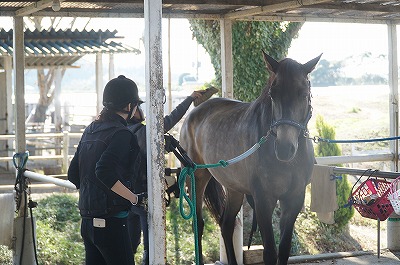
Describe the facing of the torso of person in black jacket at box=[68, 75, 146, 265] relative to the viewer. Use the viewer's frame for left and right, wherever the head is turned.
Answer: facing away from the viewer and to the right of the viewer

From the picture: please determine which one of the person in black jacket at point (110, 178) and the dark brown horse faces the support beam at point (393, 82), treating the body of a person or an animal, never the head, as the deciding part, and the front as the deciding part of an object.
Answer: the person in black jacket

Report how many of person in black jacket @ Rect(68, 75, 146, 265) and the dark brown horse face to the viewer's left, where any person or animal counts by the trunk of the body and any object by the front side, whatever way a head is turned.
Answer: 0

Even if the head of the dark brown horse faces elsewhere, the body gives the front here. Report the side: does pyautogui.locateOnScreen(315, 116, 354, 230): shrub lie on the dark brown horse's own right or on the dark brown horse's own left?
on the dark brown horse's own left

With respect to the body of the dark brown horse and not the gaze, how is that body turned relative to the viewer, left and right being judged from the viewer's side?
facing the viewer and to the right of the viewer

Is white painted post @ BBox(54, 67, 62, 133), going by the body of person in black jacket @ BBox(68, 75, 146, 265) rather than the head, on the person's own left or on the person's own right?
on the person's own left

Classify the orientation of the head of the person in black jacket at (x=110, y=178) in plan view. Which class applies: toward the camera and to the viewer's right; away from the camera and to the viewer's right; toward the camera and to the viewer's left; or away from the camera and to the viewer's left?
away from the camera and to the viewer's right
